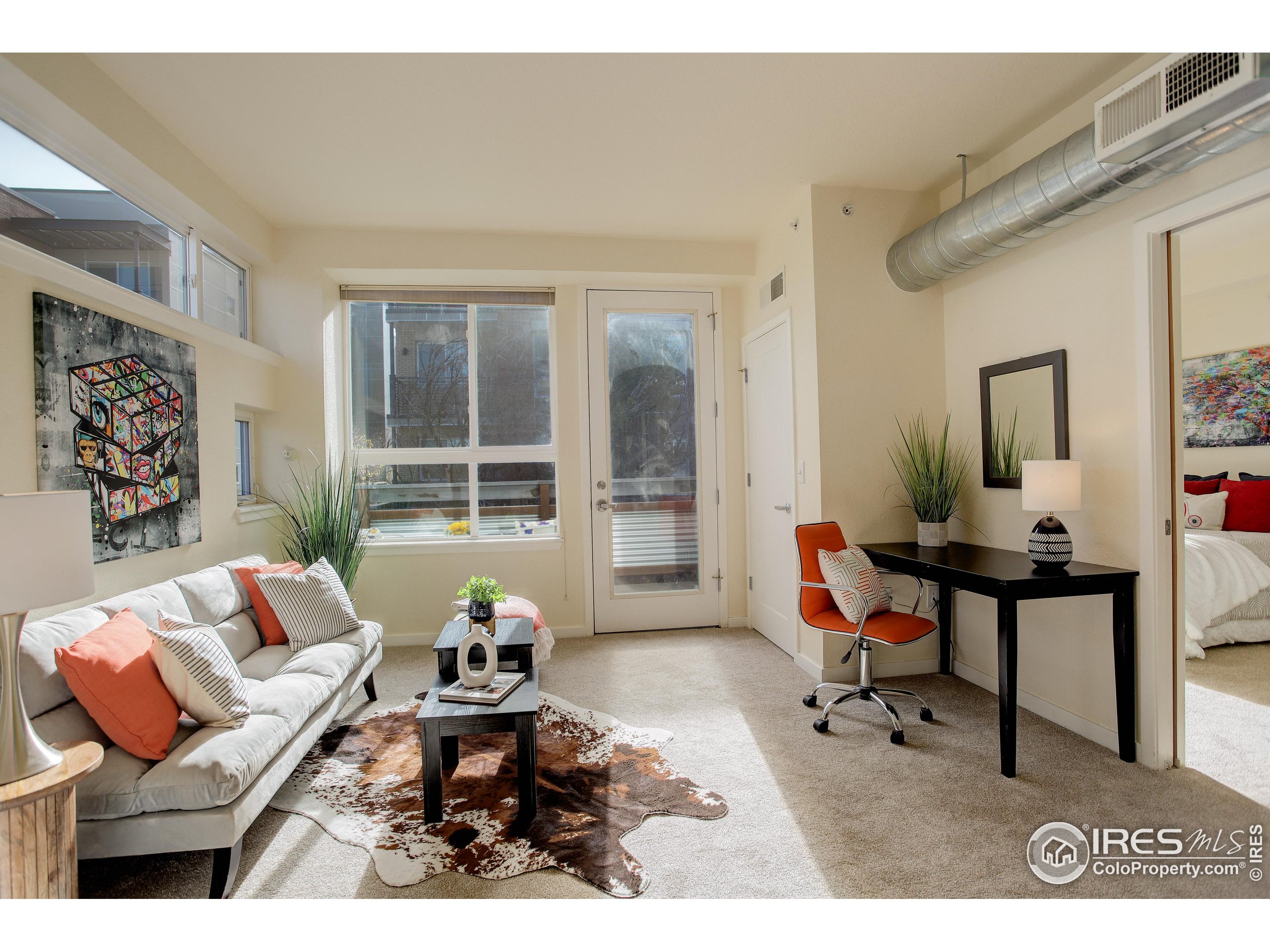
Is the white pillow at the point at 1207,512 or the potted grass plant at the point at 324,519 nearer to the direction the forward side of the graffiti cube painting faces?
the white pillow

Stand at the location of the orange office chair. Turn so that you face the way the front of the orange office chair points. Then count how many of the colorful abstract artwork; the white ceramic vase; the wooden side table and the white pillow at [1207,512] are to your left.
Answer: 2

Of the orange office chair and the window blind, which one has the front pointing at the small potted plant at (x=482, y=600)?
the window blind

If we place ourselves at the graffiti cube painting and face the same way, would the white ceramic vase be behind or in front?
in front

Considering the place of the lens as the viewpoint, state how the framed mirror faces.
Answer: facing the viewer and to the left of the viewer

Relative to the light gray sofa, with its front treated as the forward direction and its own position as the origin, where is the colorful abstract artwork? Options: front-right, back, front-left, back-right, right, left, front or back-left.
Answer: front-left

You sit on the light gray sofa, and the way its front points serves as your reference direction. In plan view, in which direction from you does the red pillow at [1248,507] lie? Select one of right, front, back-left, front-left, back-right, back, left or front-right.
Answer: front-left

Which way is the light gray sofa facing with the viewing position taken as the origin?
facing the viewer and to the right of the viewer

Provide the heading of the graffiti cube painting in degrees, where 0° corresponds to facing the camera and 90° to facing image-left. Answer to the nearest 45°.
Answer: approximately 315°

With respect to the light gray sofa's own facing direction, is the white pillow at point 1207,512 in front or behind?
in front

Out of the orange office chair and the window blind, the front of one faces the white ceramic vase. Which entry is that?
the window blind

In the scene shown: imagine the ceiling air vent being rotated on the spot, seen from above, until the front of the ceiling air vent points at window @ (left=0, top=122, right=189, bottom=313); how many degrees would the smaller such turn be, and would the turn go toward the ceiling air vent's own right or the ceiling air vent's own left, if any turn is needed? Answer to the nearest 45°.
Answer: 0° — it already faces it

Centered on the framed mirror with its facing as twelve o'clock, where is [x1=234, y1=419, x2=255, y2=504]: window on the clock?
The window is roughly at 1 o'clock from the framed mirror.

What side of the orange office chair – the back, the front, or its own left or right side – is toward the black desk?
front
